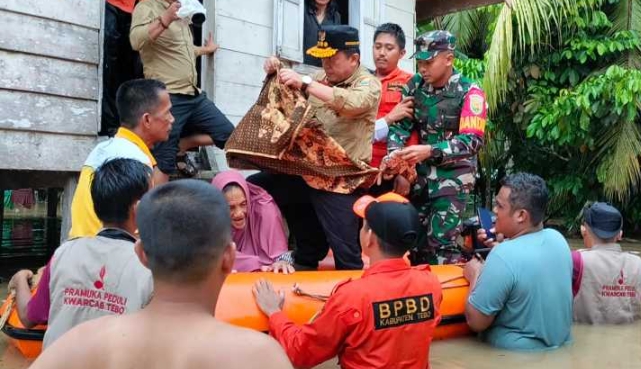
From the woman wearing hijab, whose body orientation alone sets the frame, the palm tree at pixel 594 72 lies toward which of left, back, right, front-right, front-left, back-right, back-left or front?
back

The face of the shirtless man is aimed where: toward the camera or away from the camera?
away from the camera

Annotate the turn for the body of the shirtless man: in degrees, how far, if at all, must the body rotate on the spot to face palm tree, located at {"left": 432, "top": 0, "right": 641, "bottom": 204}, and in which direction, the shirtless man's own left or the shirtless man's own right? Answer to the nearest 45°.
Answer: approximately 45° to the shirtless man's own right

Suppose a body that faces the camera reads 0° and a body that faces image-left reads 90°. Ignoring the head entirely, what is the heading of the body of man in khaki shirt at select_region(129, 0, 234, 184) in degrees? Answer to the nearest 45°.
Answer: approximately 315°

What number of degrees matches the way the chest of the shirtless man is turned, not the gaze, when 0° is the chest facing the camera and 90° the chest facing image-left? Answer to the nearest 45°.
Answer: approximately 180°
